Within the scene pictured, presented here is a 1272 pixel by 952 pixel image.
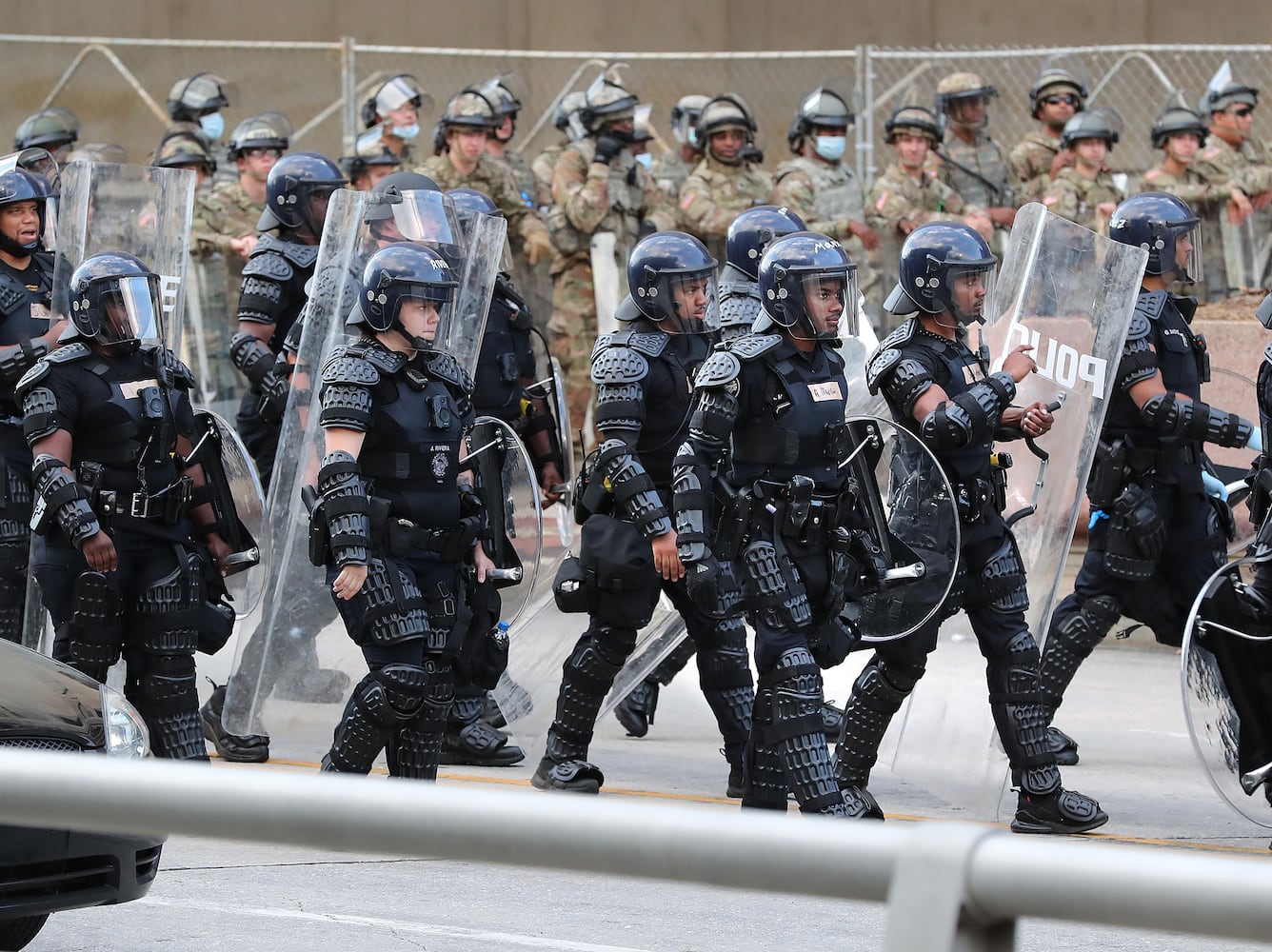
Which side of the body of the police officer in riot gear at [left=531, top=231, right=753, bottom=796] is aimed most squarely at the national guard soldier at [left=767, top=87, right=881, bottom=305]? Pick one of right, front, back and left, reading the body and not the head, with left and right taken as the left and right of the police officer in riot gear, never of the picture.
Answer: left

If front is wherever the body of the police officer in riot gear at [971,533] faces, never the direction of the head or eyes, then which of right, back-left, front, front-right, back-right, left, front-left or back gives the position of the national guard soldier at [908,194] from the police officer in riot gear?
left

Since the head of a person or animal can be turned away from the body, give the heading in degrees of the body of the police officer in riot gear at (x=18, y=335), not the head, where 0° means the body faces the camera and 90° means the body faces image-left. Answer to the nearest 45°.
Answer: approximately 315°

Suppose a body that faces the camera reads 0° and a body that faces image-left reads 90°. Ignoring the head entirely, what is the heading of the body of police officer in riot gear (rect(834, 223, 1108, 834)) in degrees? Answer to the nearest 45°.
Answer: approximately 270°

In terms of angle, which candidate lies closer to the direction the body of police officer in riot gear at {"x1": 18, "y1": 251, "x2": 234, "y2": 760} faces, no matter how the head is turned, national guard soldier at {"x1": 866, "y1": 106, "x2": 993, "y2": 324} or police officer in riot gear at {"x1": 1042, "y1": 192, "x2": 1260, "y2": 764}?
the police officer in riot gear

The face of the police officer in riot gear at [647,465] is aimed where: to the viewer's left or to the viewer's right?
to the viewer's right

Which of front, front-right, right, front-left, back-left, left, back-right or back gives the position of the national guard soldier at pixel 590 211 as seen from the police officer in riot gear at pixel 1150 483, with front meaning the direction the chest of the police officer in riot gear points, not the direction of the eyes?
back-left

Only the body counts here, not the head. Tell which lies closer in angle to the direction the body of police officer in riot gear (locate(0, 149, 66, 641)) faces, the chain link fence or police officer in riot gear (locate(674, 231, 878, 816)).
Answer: the police officer in riot gear

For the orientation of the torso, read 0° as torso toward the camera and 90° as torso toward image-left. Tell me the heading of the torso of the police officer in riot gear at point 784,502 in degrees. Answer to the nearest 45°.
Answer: approximately 315°
